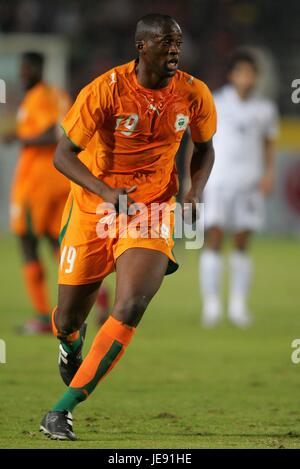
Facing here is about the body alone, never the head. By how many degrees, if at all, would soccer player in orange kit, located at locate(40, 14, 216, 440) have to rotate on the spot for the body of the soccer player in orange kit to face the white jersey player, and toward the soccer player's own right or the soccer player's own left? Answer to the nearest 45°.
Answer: approximately 135° to the soccer player's own left

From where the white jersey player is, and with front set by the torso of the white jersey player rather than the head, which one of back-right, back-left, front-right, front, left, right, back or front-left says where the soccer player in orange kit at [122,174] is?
front

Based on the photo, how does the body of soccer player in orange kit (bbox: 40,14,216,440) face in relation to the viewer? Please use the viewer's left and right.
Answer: facing the viewer and to the right of the viewer

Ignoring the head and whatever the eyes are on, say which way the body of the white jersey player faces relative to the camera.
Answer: toward the camera

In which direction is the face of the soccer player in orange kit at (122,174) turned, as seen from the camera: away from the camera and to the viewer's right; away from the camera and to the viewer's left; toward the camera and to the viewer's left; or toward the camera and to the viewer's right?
toward the camera and to the viewer's right

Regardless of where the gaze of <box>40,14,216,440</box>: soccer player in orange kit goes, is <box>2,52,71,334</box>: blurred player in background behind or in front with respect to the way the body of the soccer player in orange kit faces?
behind

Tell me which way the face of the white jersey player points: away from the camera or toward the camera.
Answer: toward the camera

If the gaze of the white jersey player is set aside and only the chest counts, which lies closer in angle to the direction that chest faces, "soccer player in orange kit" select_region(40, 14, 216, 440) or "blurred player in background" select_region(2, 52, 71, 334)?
the soccer player in orange kit
